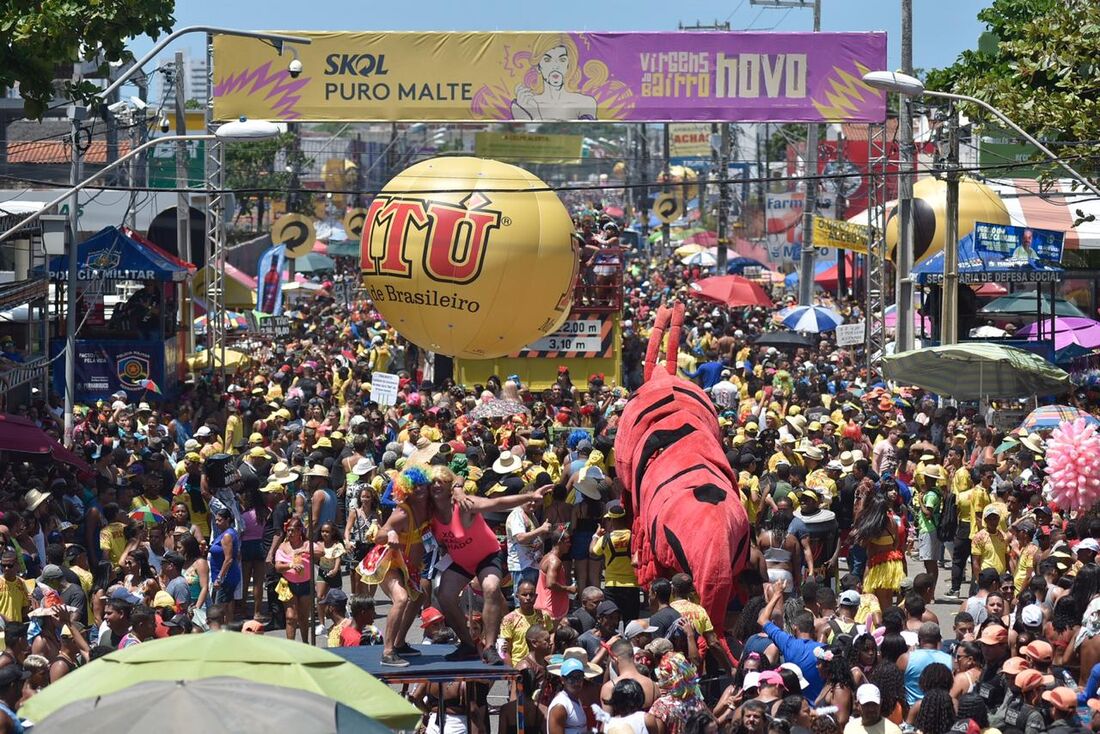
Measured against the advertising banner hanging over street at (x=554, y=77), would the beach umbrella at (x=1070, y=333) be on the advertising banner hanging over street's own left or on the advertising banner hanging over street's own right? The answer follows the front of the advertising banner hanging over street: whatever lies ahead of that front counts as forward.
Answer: on the advertising banner hanging over street's own left

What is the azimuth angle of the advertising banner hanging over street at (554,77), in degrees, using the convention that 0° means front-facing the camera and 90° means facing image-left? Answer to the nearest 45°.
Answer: approximately 0°

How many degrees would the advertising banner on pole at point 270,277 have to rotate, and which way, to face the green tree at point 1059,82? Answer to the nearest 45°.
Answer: approximately 45° to its left

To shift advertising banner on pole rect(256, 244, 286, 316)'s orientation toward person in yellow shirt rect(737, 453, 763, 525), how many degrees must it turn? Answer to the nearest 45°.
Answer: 0° — it already faces them

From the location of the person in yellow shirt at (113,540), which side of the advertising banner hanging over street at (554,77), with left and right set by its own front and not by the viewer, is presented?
front

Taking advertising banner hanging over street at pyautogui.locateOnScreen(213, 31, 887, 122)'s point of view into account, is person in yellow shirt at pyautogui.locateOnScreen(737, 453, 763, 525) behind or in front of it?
in front

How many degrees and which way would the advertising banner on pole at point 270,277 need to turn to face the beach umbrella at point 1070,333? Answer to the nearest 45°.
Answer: approximately 45° to its left

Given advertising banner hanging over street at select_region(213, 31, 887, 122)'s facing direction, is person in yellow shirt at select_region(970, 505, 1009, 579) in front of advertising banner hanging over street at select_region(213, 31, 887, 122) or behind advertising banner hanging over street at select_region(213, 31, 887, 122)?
in front

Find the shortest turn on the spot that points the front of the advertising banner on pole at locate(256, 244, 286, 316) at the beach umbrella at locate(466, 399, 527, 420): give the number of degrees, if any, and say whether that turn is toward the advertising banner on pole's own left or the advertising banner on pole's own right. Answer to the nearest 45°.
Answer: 0° — it already faces it

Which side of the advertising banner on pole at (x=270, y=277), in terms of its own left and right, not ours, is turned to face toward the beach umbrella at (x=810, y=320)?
left

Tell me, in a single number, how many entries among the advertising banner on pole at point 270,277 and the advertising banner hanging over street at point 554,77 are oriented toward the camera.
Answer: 2
